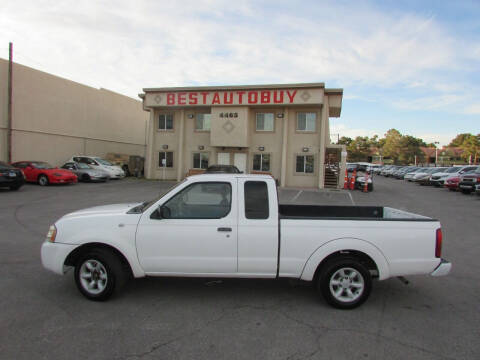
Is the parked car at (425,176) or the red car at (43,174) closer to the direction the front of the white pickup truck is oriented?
the red car

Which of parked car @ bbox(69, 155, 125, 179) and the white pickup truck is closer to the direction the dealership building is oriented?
the white pickup truck

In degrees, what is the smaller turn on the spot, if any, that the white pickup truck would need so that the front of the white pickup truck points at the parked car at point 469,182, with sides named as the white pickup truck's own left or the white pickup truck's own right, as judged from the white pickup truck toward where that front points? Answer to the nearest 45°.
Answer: approximately 135° to the white pickup truck's own right

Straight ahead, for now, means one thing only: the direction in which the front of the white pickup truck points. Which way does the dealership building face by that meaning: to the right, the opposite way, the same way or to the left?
to the left

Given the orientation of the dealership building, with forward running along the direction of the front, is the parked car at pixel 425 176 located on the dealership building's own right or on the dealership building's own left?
on the dealership building's own left

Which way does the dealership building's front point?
toward the camera

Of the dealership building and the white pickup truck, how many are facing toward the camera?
1

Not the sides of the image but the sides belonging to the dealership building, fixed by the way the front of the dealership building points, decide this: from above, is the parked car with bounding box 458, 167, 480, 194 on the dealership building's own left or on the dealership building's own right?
on the dealership building's own left

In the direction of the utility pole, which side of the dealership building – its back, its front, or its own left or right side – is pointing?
right

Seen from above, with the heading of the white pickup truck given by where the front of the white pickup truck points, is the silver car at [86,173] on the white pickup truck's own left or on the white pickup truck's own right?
on the white pickup truck's own right

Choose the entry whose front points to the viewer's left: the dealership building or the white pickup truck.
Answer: the white pickup truck

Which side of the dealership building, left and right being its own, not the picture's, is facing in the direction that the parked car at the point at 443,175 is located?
left

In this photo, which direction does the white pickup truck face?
to the viewer's left

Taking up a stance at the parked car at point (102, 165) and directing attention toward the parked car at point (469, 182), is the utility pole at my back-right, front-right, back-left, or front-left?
back-right

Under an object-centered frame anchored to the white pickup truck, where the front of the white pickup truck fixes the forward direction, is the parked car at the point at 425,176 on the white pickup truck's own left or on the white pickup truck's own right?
on the white pickup truck's own right

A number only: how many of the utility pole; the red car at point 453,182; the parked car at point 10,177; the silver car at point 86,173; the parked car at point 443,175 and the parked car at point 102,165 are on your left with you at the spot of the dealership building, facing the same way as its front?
2
